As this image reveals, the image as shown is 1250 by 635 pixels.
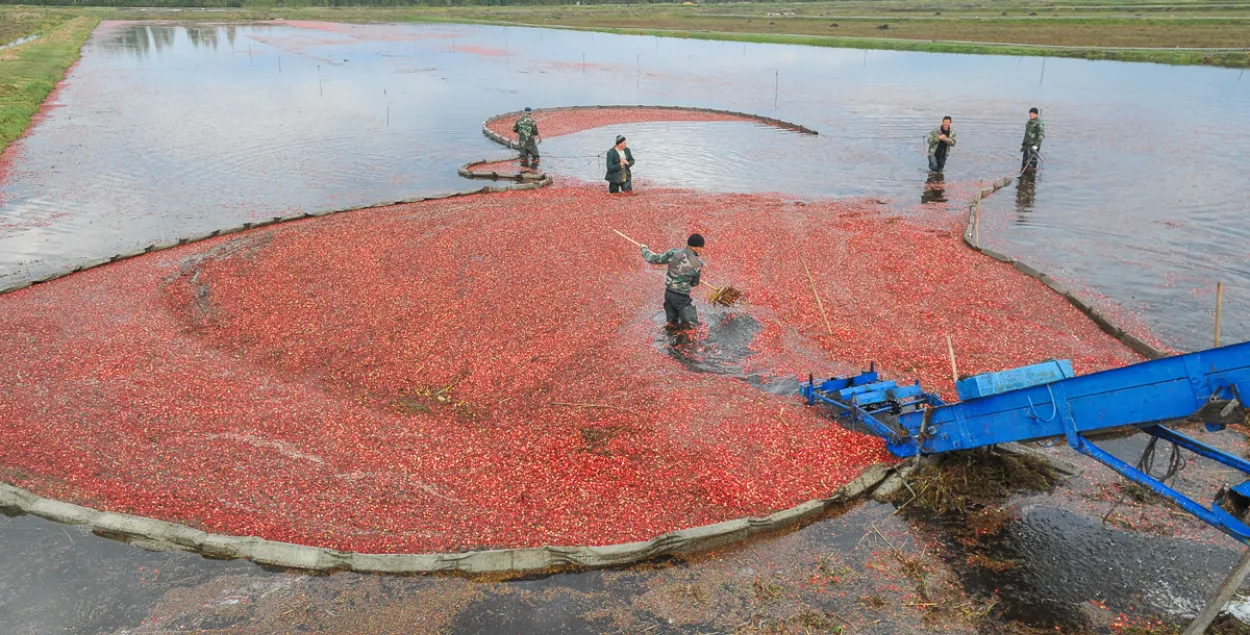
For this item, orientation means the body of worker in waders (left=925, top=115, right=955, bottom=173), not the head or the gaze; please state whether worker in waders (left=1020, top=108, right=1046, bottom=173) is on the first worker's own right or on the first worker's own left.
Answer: on the first worker's own left

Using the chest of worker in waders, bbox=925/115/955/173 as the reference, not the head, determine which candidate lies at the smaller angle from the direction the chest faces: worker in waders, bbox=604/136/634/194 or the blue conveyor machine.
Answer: the blue conveyor machine

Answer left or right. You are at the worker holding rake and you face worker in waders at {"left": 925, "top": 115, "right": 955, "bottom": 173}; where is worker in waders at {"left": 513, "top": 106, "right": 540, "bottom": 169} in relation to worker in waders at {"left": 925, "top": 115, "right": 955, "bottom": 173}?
left

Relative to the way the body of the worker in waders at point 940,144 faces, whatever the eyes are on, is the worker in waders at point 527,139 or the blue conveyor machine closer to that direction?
the blue conveyor machine

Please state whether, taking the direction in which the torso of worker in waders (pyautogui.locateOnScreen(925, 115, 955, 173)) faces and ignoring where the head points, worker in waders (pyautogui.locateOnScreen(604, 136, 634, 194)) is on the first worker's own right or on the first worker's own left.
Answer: on the first worker's own right

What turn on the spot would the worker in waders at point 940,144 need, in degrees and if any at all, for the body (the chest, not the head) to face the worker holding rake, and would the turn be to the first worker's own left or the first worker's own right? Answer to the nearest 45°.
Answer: approximately 45° to the first worker's own right

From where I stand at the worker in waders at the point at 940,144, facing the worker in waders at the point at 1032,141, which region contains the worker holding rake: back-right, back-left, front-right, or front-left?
back-right

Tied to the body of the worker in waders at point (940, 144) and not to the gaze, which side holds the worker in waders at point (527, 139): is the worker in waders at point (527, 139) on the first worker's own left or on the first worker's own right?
on the first worker's own right

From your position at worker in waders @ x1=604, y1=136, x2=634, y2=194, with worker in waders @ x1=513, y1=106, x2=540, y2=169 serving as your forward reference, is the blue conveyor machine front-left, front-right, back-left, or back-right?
back-left

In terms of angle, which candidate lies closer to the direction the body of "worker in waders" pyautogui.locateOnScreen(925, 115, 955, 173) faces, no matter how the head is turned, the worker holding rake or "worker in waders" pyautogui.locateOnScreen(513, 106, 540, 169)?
the worker holding rake
